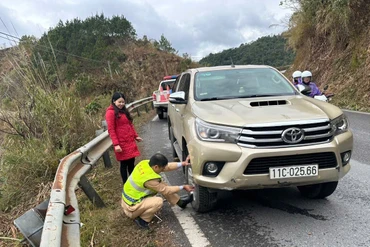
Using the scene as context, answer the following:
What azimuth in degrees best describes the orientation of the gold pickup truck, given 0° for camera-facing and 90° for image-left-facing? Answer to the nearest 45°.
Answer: approximately 315°

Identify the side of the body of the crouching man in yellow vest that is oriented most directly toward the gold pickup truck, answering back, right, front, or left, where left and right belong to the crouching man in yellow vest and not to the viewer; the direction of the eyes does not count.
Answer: front

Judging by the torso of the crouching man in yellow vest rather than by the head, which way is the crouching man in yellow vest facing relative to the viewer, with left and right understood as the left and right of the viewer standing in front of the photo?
facing to the right of the viewer

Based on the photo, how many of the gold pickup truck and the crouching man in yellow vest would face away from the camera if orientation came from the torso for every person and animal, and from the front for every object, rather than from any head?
0

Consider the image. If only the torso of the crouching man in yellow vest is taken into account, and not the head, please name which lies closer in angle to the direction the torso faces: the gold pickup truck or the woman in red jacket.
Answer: the gold pickup truck

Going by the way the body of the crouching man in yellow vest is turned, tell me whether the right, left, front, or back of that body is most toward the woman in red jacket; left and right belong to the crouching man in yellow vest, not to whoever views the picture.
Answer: left

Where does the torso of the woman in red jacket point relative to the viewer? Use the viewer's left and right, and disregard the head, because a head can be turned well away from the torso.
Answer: facing the viewer and to the right of the viewer

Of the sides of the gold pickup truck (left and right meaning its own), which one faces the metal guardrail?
right

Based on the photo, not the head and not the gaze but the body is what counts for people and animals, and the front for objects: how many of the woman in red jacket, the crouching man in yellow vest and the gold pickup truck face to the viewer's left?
0

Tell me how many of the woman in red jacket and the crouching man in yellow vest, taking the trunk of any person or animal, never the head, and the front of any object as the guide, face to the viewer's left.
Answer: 0

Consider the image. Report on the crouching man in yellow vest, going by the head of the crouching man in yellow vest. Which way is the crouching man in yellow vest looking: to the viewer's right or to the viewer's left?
to the viewer's right
